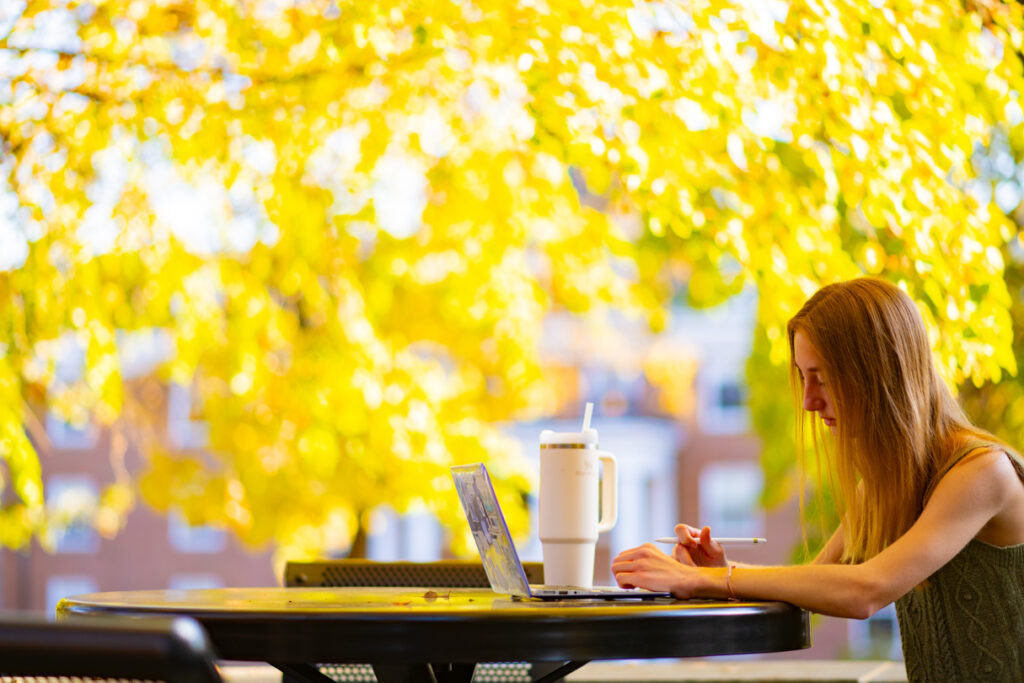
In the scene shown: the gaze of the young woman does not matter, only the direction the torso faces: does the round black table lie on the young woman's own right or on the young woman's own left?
on the young woman's own left

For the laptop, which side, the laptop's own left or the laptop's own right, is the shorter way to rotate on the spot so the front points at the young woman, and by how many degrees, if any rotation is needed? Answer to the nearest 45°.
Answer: approximately 45° to the laptop's own left

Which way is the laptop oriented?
to the viewer's right

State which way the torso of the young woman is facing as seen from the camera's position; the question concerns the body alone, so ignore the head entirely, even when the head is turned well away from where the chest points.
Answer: to the viewer's left

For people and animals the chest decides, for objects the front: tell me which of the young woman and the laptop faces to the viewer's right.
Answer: the laptop

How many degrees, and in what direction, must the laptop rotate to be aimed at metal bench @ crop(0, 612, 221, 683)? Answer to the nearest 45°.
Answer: approximately 90° to its right

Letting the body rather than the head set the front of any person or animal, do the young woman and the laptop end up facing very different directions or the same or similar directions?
very different directions

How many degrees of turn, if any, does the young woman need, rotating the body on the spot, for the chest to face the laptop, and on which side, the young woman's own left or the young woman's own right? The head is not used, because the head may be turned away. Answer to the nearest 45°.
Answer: approximately 45° to the young woman's own left

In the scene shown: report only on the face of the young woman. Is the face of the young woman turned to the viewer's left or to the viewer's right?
to the viewer's left

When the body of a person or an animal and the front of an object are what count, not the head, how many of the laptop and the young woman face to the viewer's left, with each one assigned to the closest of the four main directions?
1
